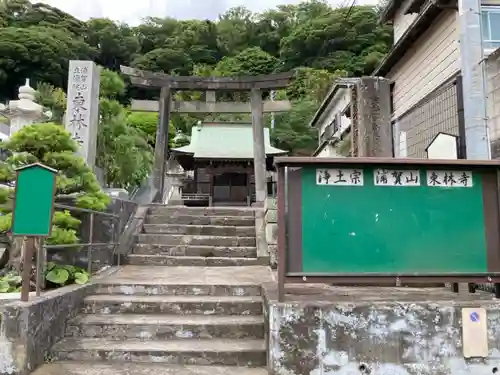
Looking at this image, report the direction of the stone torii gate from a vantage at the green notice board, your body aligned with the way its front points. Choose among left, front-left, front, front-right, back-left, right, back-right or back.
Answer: back-right

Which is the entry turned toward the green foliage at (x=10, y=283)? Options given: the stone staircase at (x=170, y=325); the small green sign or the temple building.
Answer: the temple building

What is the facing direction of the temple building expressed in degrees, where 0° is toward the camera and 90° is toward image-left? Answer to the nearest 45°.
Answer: approximately 0°

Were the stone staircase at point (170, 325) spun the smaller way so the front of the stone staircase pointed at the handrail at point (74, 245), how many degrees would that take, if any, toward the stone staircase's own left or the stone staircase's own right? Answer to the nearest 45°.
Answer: approximately 135° to the stone staircase's own right

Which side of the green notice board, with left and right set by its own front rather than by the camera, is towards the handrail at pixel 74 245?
right

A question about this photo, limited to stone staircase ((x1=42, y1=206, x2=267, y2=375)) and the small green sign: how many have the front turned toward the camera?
2

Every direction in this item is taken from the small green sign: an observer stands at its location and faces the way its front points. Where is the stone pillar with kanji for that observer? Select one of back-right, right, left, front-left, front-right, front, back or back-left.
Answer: back

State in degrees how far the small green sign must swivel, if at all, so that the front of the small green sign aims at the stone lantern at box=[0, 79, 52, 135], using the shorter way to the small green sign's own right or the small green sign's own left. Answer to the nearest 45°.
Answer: approximately 180°

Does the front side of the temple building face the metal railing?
yes
